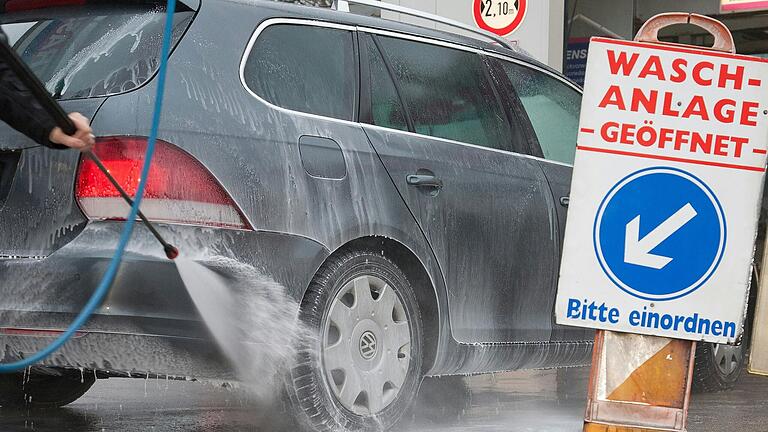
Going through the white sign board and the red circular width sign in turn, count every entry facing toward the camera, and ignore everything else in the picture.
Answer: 2

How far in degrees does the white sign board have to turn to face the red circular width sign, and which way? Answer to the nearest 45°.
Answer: approximately 180°

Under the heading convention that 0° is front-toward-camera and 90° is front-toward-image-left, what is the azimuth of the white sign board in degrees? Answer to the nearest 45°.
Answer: approximately 0°

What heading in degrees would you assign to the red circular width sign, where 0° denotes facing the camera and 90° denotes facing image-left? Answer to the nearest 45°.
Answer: approximately 0°

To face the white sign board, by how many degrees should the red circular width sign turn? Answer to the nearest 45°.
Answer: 0° — it already faces it
